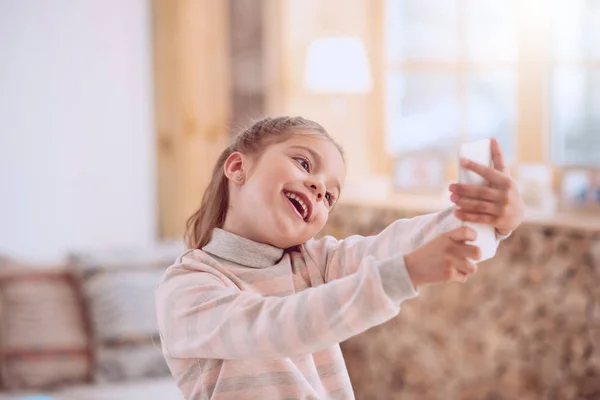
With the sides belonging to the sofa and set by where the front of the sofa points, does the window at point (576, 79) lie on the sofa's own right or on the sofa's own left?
on the sofa's own left

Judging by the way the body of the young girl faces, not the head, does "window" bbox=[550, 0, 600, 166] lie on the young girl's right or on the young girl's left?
on the young girl's left

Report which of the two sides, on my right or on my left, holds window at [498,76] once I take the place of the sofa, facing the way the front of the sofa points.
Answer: on my left

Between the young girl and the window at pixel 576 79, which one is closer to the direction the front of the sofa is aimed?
the young girl

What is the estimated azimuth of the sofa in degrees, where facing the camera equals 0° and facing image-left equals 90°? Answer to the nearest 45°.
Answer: approximately 0°

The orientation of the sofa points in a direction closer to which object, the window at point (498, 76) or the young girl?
the young girl
